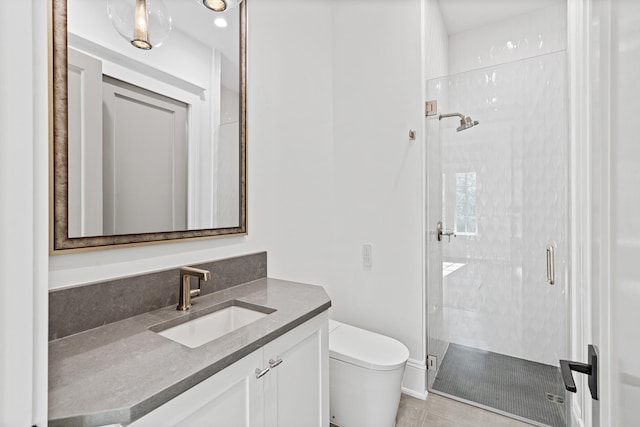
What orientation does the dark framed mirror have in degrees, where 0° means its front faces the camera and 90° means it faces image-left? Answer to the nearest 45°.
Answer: approximately 315°

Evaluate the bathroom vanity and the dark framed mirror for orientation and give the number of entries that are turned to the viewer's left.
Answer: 0

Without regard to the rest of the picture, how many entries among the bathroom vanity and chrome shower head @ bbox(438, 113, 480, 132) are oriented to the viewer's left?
0

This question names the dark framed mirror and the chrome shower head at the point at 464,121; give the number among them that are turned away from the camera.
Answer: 0

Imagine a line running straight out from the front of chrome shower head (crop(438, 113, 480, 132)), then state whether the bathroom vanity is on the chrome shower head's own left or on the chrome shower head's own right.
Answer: on the chrome shower head's own right

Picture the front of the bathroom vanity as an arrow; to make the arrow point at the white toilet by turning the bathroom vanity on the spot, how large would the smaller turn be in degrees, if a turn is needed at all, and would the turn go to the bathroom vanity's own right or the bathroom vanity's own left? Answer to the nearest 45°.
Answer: approximately 90° to the bathroom vanity's own left

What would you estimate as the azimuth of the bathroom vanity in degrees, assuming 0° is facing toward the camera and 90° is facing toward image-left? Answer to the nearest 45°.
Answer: approximately 315°

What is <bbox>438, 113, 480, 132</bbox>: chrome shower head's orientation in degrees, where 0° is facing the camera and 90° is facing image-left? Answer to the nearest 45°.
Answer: approximately 270°
